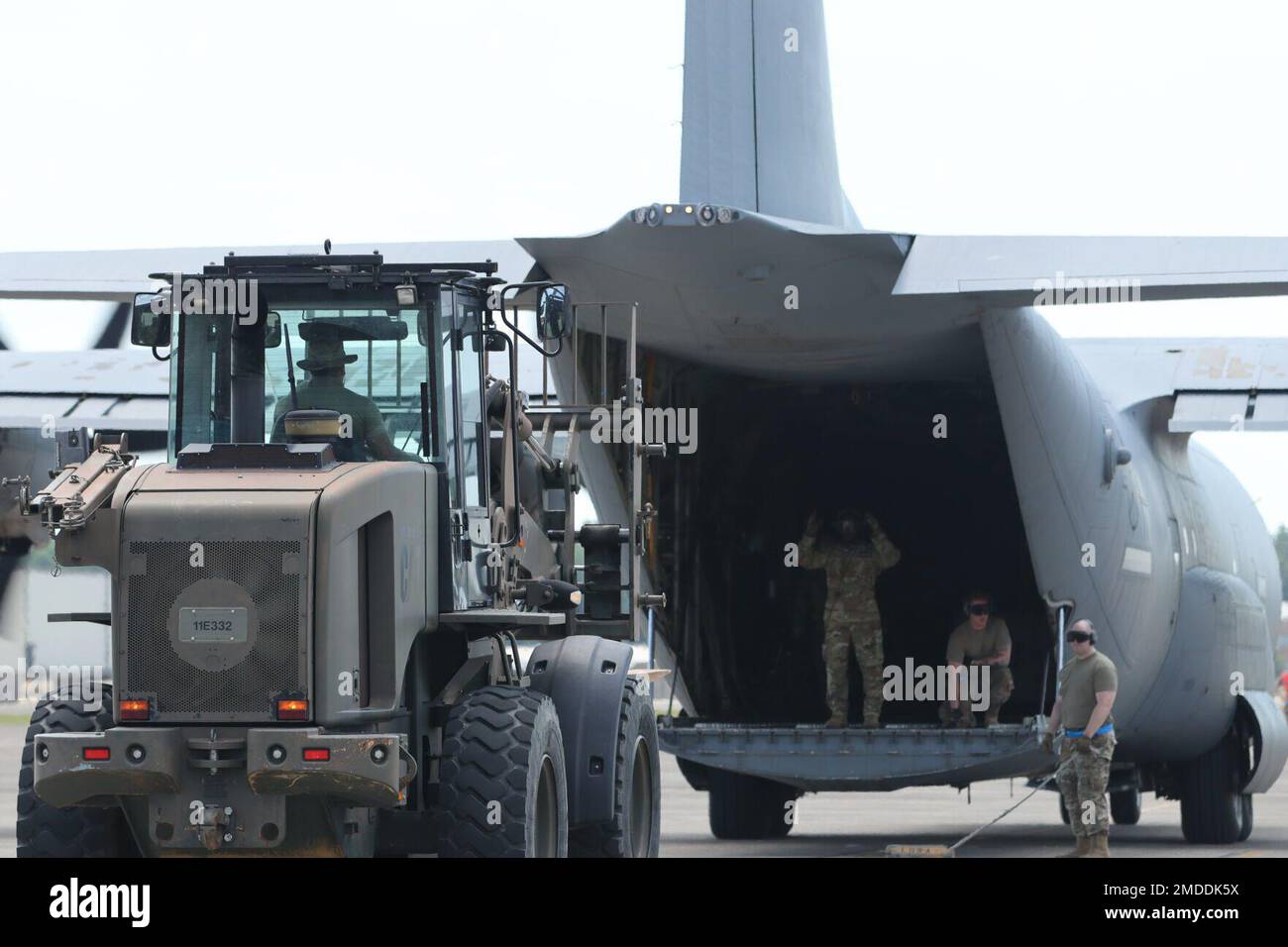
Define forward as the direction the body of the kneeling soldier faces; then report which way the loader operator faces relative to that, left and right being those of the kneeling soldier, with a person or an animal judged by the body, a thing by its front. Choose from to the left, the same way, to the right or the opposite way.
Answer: the opposite way

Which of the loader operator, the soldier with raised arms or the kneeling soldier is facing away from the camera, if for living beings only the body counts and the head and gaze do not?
the loader operator

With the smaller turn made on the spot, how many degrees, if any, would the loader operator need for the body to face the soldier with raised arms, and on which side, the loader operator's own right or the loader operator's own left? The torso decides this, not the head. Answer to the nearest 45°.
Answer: approximately 45° to the loader operator's own right

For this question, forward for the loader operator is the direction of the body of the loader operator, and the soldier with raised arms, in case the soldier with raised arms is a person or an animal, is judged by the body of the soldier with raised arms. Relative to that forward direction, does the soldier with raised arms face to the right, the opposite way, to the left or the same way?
the opposite way

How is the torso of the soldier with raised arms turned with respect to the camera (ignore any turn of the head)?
toward the camera

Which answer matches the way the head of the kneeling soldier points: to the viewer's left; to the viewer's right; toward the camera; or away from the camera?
toward the camera

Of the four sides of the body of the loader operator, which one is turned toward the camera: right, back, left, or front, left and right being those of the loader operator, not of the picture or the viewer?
back

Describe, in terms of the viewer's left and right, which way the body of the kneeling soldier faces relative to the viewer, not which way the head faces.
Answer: facing the viewer

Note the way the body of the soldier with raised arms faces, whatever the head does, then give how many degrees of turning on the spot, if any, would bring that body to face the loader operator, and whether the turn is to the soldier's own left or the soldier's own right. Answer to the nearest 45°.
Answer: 0° — they already face them

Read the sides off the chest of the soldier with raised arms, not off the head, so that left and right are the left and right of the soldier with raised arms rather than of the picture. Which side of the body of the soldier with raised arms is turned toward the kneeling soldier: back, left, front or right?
left

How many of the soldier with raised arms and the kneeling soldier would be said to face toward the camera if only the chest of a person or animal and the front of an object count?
2

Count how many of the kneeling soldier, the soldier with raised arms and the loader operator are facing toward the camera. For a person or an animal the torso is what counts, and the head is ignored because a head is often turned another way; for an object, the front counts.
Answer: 2

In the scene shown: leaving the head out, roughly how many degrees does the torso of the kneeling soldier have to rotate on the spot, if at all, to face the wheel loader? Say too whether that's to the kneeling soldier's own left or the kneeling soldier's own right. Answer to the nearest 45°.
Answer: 0° — they already face it

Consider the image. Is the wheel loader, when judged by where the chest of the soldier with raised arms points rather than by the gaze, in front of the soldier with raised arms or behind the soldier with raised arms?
in front

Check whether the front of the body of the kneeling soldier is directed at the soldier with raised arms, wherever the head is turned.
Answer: no
